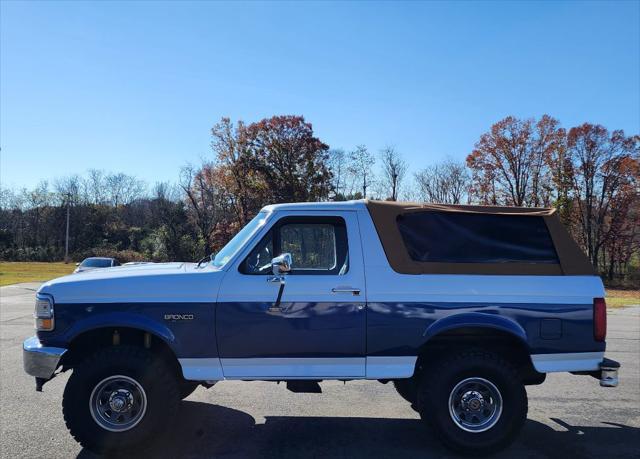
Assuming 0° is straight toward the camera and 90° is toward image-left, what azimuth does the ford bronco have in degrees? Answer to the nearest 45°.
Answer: approximately 90°

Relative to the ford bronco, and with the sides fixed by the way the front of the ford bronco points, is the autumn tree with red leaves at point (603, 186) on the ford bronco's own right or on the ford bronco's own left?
on the ford bronco's own right

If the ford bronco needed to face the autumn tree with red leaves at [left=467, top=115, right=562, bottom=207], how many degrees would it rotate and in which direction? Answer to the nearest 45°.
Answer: approximately 135° to its right
